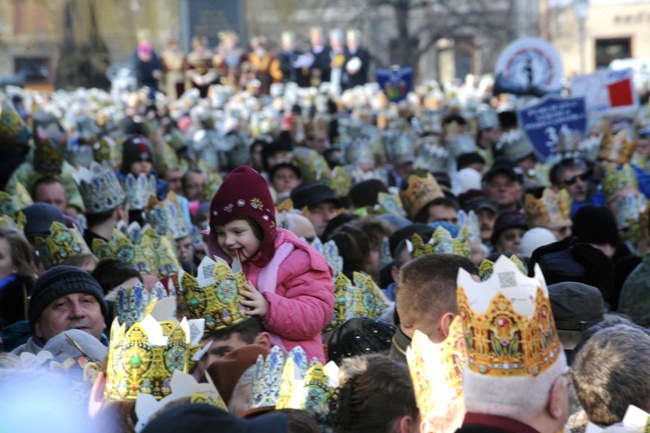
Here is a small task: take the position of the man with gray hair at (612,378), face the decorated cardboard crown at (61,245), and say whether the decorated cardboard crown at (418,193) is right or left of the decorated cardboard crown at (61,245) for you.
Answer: right

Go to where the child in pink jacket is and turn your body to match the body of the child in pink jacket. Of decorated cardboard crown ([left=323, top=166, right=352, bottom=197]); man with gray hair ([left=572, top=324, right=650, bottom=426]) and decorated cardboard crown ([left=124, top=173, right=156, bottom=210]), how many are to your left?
1

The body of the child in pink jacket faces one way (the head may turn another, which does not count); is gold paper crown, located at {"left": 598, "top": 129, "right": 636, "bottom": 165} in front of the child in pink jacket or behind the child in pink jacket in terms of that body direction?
behind

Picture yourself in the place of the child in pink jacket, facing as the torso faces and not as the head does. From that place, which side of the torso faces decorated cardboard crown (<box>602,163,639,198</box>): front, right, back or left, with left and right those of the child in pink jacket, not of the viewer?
back

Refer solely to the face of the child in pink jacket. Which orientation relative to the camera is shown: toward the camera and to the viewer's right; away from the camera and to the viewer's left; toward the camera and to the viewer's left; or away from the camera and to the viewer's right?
toward the camera and to the viewer's left

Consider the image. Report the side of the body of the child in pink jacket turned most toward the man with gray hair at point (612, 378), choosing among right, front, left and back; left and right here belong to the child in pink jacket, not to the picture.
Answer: left

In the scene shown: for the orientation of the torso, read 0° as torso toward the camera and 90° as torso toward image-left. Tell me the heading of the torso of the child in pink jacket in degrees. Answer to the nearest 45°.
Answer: approximately 45°

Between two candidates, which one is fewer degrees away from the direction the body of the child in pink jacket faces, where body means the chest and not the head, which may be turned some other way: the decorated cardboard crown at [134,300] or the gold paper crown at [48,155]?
the decorated cardboard crown
